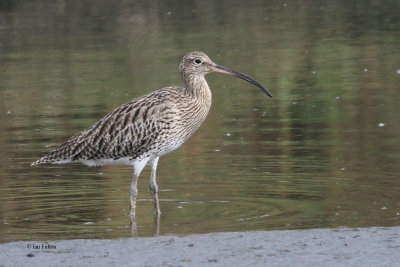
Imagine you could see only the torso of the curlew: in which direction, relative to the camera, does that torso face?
to the viewer's right
